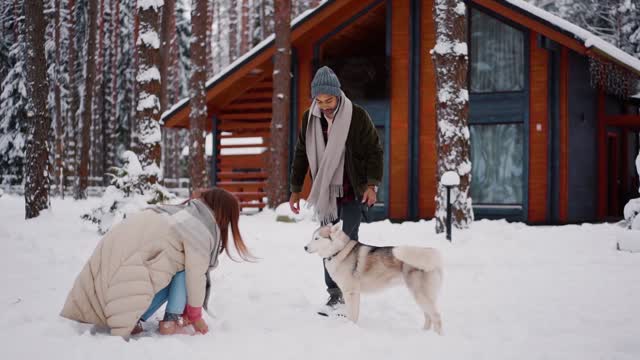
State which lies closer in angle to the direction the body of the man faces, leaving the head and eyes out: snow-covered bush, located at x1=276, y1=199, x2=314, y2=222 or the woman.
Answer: the woman

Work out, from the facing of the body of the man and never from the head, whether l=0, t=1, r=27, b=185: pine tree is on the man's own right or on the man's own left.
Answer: on the man's own right

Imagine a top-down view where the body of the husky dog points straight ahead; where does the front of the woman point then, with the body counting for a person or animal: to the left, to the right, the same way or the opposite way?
the opposite way

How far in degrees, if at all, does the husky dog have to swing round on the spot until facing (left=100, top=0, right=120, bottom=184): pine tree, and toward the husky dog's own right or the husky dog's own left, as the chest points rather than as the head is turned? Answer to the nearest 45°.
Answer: approximately 45° to the husky dog's own right

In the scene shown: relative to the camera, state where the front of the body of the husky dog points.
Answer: to the viewer's left

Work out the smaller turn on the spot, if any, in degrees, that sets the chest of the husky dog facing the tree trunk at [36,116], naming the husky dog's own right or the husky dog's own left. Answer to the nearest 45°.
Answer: approximately 45° to the husky dog's own right

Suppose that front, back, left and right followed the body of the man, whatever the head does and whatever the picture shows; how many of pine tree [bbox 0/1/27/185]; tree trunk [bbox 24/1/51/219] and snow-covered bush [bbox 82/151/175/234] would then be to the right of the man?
3

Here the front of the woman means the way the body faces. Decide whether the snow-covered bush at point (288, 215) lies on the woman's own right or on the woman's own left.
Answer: on the woman's own left

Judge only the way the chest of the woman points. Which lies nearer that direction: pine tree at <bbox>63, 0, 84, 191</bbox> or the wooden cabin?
the wooden cabin

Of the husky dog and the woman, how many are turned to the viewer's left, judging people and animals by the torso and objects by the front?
1

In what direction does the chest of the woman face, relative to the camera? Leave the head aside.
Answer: to the viewer's right

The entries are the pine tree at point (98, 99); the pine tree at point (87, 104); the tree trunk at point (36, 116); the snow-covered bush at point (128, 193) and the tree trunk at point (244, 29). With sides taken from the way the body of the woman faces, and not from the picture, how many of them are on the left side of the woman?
5

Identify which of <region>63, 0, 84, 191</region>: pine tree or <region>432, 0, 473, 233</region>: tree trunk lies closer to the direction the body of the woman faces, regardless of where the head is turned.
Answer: the tree trunk

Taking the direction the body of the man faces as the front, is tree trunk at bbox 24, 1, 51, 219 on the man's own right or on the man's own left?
on the man's own right

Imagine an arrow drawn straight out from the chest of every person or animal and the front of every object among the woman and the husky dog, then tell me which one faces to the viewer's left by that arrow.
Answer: the husky dog

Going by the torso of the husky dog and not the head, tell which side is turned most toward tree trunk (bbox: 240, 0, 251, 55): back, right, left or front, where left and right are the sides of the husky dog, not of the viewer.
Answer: right
